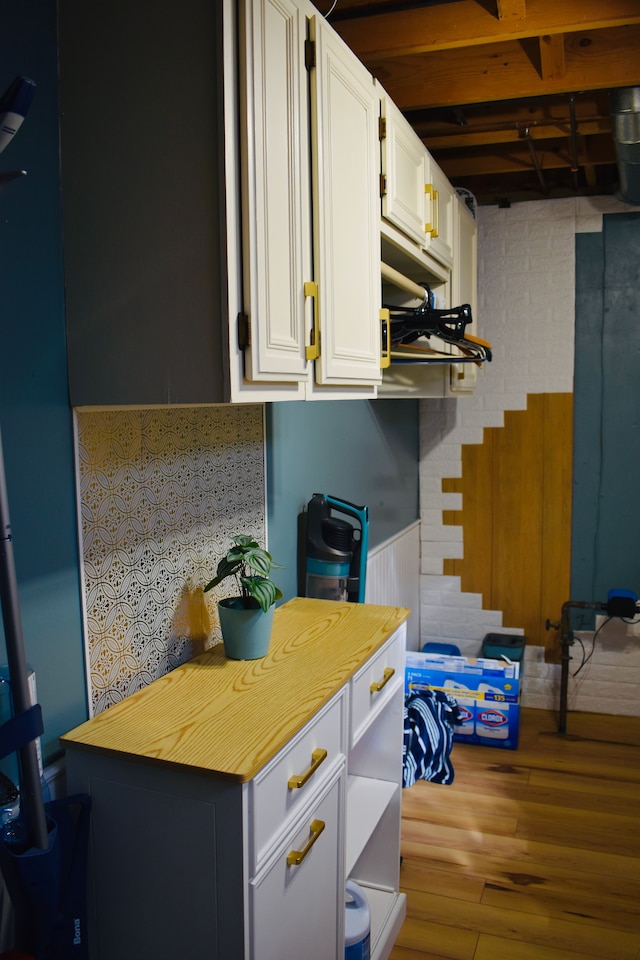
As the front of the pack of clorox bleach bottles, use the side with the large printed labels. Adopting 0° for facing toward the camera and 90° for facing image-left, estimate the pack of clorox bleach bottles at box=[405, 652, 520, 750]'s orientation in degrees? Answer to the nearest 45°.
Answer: approximately 0°

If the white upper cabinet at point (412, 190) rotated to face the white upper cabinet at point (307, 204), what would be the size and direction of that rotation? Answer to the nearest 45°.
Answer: approximately 90° to its right

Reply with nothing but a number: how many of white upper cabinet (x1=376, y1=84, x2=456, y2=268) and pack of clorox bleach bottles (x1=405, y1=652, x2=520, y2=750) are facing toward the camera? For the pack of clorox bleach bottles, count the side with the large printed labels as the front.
1

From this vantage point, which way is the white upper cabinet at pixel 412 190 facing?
to the viewer's right

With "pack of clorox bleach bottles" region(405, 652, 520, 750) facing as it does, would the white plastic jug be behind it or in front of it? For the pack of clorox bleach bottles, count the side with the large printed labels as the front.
in front

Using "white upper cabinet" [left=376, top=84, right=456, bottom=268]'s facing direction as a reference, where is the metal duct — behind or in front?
in front

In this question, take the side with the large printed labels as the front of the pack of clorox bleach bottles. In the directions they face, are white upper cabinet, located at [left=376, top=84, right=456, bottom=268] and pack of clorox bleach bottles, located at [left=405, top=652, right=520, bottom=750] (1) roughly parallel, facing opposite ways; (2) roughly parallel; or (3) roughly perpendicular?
roughly perpendicular
